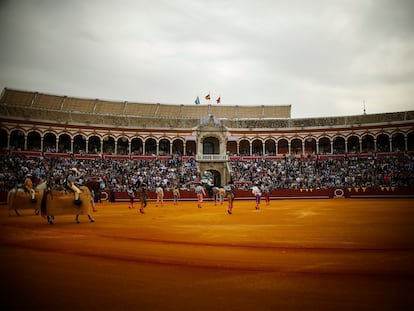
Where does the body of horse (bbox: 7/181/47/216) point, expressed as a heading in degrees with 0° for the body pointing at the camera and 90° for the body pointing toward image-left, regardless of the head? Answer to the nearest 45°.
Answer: approximately 270°

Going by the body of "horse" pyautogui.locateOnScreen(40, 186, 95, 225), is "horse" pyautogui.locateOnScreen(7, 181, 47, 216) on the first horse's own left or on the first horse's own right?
on the first horse's own left

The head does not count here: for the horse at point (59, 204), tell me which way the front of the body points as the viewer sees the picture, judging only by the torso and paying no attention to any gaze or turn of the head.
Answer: to the viewer's right
